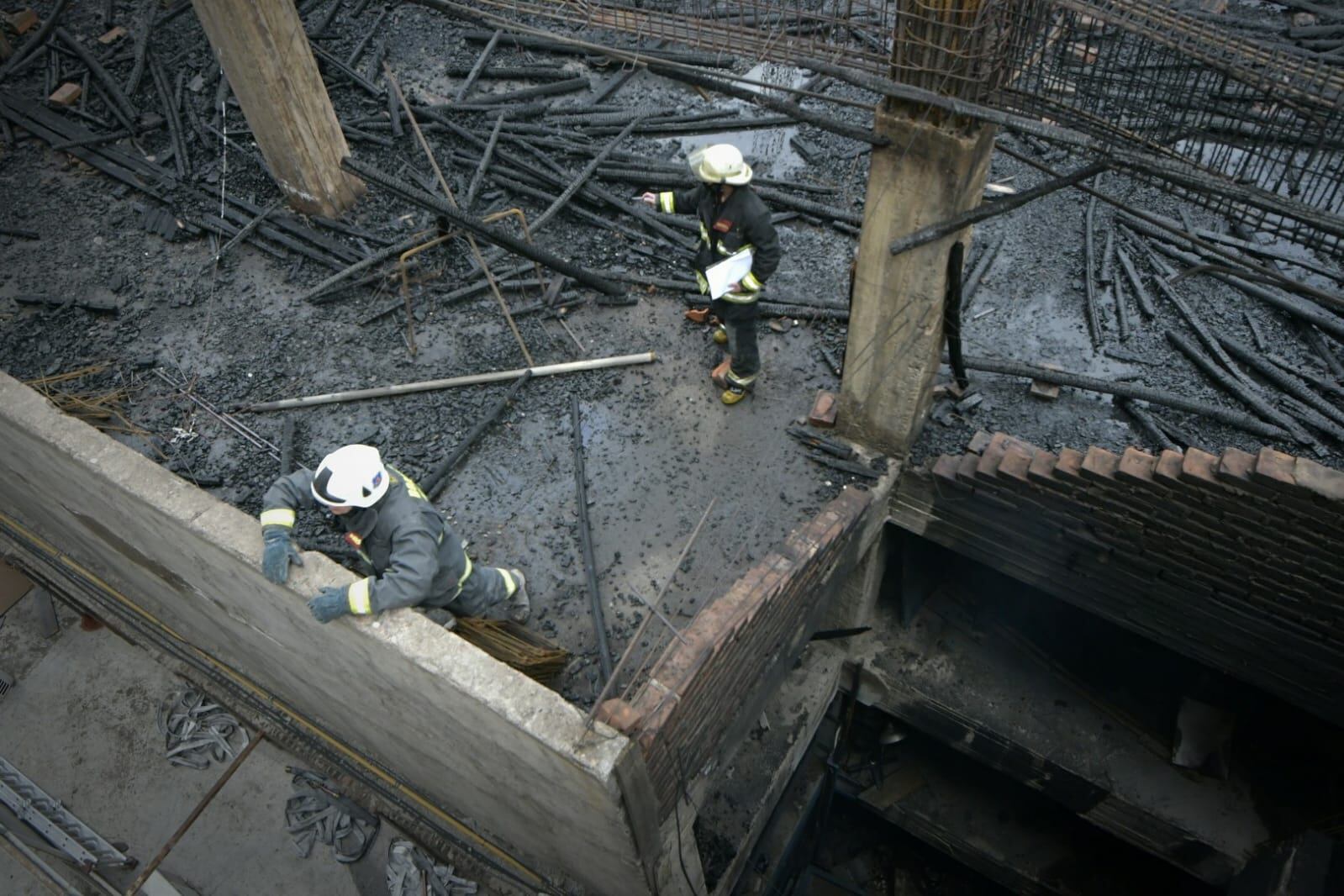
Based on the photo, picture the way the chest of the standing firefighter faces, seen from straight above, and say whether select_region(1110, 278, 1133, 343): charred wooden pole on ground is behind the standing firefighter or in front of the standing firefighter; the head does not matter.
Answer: behind

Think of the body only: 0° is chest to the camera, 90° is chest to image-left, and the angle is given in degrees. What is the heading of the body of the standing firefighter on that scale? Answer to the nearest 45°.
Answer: approximately 45°

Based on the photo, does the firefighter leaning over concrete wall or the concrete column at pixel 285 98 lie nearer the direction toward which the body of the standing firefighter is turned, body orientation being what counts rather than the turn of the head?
the firefighter leaning over concrete wall

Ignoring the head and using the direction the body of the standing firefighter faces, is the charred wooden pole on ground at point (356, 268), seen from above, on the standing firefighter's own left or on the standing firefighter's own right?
on the standing firefighter's own right

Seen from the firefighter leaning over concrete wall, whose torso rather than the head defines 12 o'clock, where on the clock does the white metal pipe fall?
The white metal pipe is roughly at 5 o'clock from the firefighter leaning over concrete wall.

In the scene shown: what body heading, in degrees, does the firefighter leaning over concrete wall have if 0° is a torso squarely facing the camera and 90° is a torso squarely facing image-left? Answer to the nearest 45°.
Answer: approximately 45°

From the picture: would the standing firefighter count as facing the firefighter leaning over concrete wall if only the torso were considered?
yes
